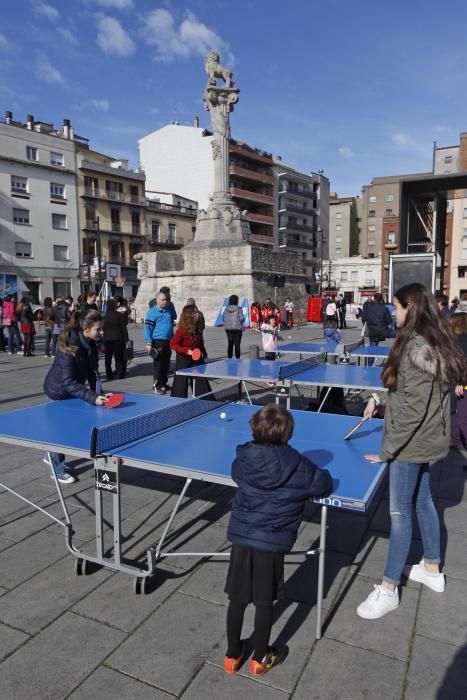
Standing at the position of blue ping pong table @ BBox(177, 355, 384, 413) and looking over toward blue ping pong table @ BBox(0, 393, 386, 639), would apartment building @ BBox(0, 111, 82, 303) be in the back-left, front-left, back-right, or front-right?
back-right

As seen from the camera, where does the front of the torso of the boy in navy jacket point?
away from the camera

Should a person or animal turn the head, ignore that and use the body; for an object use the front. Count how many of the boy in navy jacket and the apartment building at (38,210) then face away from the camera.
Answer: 1

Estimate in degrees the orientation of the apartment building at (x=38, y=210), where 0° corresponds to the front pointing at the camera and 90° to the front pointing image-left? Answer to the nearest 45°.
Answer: approximately 315°

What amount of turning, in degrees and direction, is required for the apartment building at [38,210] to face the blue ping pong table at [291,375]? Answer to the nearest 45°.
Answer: approximately 45° to its right

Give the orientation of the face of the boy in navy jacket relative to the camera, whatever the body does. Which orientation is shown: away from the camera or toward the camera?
away from the camera

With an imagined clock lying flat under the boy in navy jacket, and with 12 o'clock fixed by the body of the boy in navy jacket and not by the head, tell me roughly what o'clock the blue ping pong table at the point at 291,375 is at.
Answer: The blue ping pong table is roughly at 12 o'clock from the boy in navy jacket.

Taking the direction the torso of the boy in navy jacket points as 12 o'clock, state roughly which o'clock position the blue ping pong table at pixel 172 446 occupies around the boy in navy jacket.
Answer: The blue ping pong table is roughly at 11 o'clock from the boy in navy jacket.

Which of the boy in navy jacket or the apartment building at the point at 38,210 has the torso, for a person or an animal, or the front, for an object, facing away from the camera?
the boy in navy jacket
